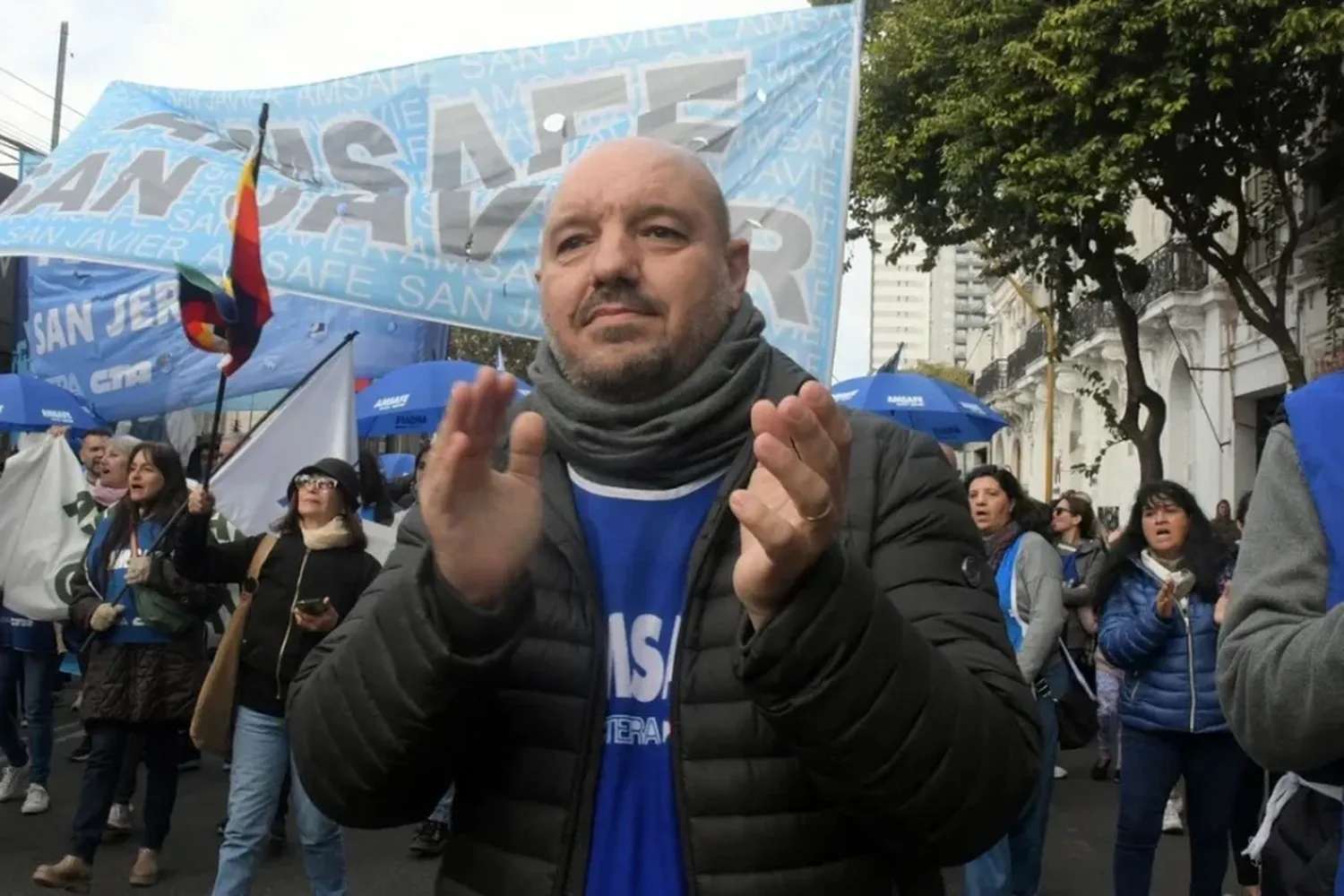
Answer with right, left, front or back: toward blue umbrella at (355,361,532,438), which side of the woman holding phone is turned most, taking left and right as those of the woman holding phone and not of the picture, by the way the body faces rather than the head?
back

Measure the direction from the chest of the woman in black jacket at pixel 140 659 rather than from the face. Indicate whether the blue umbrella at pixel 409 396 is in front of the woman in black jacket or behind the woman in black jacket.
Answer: behind

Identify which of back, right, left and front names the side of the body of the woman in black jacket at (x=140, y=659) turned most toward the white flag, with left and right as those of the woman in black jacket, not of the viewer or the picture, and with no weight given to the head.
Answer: left

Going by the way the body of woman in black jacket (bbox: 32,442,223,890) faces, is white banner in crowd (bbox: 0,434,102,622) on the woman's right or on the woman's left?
on the woman's right

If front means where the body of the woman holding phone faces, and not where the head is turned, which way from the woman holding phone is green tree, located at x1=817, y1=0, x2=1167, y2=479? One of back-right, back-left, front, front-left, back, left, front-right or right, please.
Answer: back-left

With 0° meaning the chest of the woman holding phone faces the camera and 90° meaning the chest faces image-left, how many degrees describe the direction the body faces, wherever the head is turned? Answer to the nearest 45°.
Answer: approximately 0°

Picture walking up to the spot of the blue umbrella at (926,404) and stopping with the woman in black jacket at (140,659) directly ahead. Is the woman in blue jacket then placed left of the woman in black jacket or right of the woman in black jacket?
left

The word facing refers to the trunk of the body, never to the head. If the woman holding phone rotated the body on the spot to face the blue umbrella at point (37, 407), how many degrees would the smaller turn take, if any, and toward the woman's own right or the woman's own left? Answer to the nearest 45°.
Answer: approximately 180°
